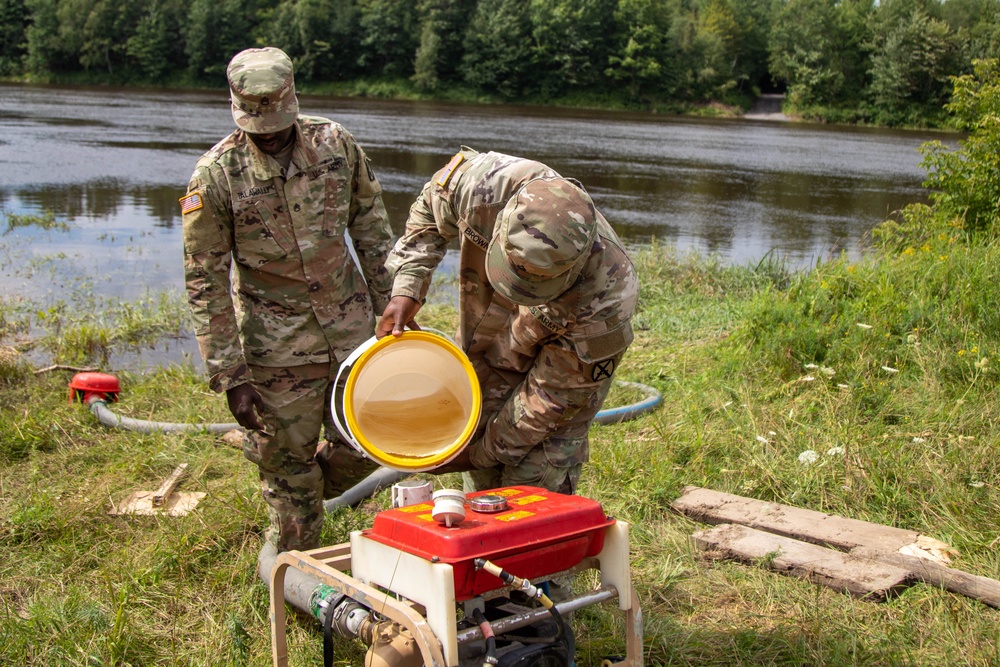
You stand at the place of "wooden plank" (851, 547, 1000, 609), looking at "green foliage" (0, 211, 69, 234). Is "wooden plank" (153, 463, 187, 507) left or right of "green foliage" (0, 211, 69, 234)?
left

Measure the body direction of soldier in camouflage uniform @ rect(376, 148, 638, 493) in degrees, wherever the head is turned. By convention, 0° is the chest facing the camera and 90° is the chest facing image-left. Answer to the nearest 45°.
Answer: approximately 45°

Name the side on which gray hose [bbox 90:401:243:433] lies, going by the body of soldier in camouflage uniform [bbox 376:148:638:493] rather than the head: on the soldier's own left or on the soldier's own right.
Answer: on the soldier's own right

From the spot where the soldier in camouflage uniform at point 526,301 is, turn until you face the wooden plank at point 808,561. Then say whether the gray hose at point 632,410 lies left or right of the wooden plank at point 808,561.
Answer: left

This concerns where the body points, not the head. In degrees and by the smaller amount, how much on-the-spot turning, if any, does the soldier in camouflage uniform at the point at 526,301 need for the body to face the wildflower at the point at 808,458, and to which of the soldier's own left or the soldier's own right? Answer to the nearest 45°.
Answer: approximately 180°

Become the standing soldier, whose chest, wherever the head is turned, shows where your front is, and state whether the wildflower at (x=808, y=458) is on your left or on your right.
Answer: on your left

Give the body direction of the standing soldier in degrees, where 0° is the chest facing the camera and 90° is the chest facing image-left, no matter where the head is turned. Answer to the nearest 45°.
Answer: approximately 0°

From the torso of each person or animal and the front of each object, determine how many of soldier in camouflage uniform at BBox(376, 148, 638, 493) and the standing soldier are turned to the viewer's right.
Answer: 0

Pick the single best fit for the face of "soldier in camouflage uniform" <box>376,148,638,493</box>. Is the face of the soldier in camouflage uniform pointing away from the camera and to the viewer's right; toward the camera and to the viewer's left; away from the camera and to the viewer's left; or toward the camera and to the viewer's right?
toward the camera and to the viewer's left

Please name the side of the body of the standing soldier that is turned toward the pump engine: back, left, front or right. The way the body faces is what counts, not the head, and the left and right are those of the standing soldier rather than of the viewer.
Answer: front

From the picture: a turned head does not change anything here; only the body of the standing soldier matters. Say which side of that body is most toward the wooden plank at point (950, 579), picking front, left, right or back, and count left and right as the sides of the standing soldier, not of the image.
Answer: left

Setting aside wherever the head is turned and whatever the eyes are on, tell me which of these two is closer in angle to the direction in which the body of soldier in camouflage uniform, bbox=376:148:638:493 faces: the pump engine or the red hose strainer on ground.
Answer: the pump engine
